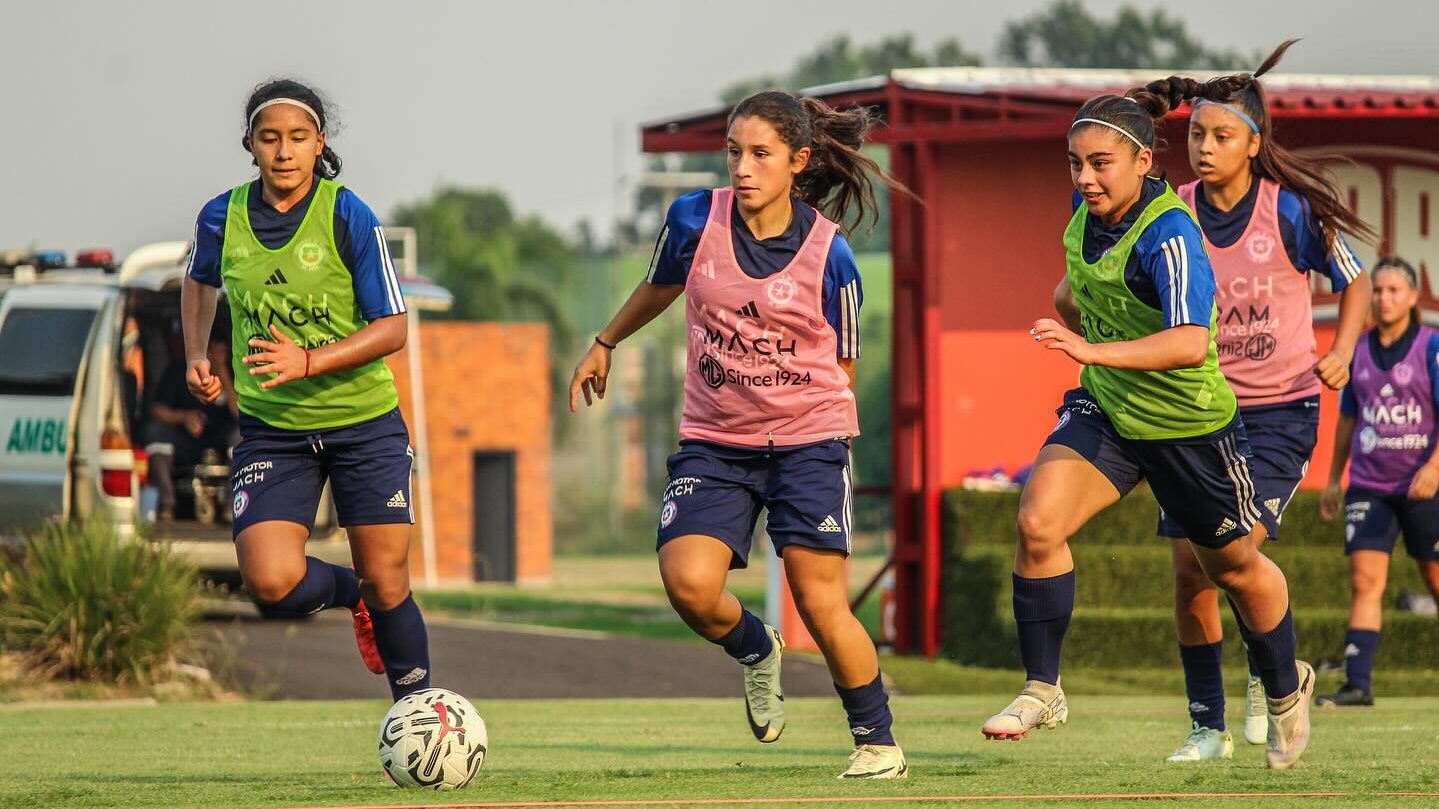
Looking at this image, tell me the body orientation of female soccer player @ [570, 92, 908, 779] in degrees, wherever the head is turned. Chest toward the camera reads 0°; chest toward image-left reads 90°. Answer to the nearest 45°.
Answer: approximately 0°

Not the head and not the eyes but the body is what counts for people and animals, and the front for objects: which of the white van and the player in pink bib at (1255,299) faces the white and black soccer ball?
the player in pink bib

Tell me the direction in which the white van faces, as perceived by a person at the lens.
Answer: facing away from the viewer and to the left of the viewer

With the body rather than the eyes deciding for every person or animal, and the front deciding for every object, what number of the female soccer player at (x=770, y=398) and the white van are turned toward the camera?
1

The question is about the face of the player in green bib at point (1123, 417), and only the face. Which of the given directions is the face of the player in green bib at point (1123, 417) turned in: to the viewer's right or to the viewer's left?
to the viewer's left

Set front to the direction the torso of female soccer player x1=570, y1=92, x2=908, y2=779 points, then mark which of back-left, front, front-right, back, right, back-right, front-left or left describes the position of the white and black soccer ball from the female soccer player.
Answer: right

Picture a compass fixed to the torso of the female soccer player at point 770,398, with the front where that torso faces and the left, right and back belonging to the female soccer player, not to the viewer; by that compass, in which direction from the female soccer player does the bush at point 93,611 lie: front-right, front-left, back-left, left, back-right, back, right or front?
back-right
